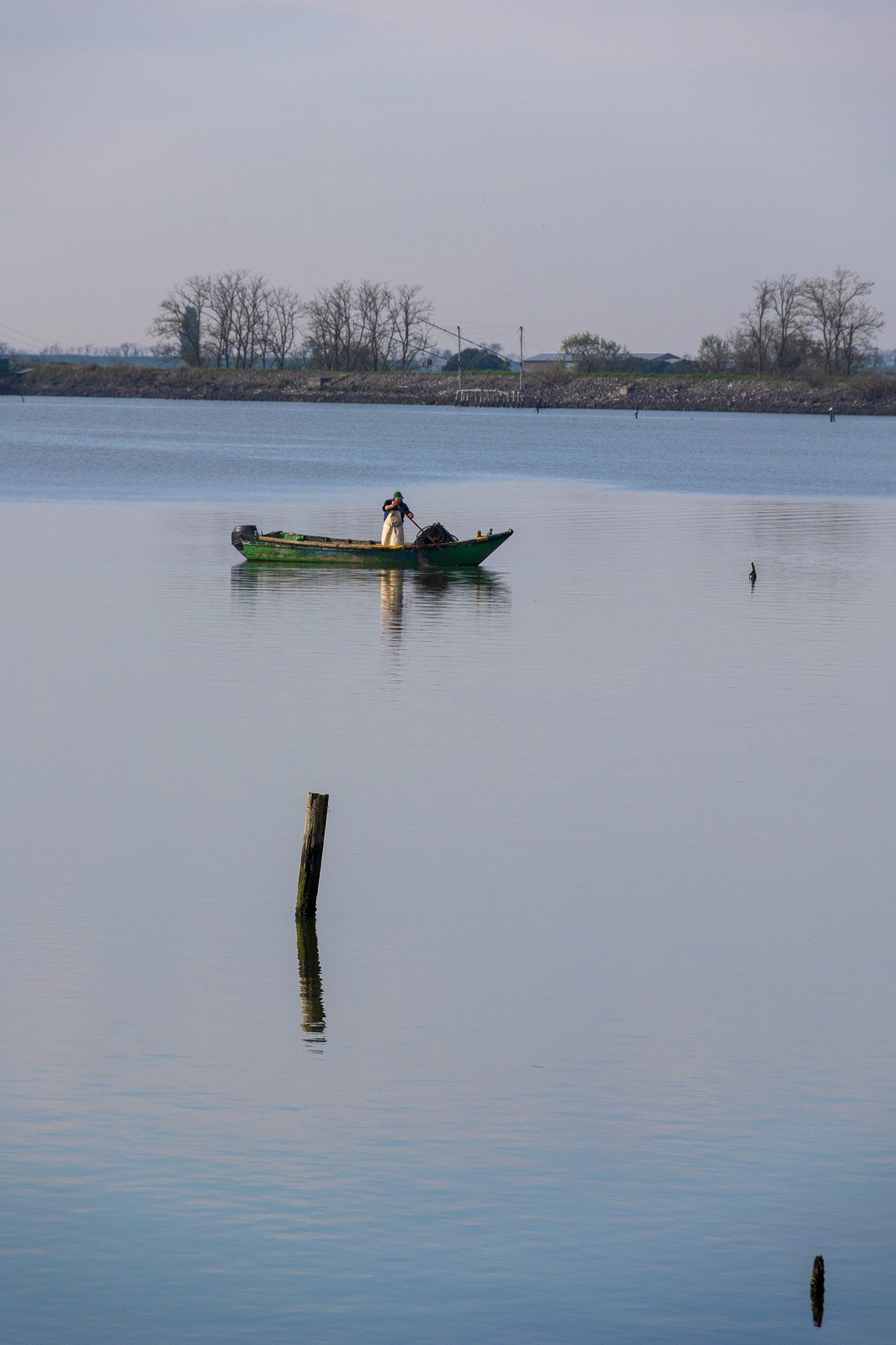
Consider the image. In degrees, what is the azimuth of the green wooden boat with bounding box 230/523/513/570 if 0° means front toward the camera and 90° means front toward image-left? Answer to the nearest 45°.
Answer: approximately 270°

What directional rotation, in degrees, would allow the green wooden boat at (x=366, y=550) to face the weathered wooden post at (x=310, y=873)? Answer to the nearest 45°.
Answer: approximately 90° to its right

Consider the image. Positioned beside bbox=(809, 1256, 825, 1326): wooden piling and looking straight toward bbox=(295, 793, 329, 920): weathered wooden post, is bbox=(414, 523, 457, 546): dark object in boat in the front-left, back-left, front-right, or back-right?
front-right

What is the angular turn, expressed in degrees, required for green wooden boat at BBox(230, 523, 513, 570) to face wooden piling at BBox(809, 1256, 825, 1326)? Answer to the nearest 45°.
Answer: approximately 90° to its right
